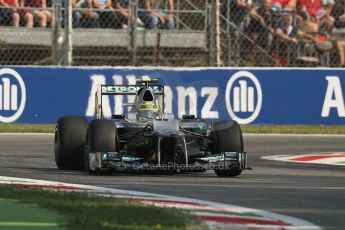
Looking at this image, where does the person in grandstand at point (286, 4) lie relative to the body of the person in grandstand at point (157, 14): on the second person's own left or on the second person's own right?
on the second person's own left

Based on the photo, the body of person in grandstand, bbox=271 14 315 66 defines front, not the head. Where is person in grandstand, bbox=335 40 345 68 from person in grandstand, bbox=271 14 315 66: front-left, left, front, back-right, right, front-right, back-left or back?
front-left

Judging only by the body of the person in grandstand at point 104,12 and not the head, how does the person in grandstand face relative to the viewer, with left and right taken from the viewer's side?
facing the viewer

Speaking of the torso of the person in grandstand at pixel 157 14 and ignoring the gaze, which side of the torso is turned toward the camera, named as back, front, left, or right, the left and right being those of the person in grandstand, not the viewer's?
front

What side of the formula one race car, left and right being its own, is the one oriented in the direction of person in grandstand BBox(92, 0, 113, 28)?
back
